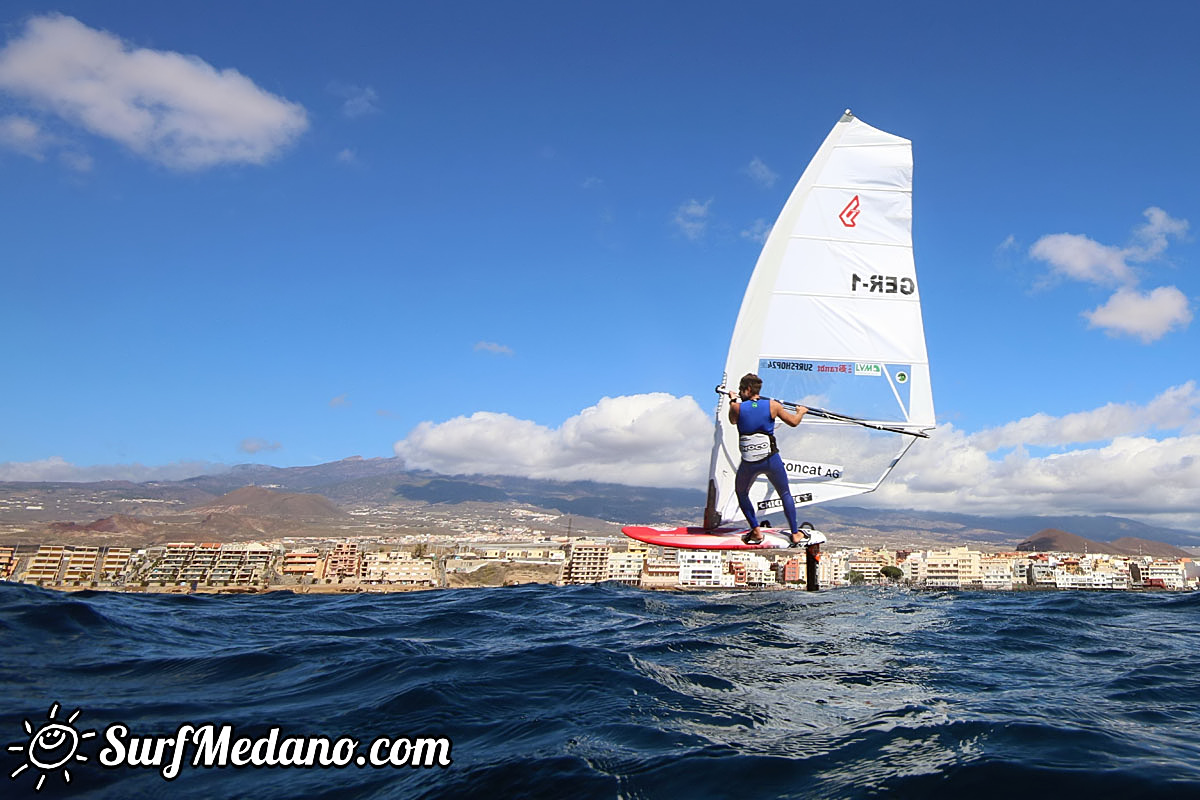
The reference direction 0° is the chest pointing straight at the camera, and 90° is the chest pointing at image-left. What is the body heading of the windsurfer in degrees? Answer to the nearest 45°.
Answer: approximately 180°
